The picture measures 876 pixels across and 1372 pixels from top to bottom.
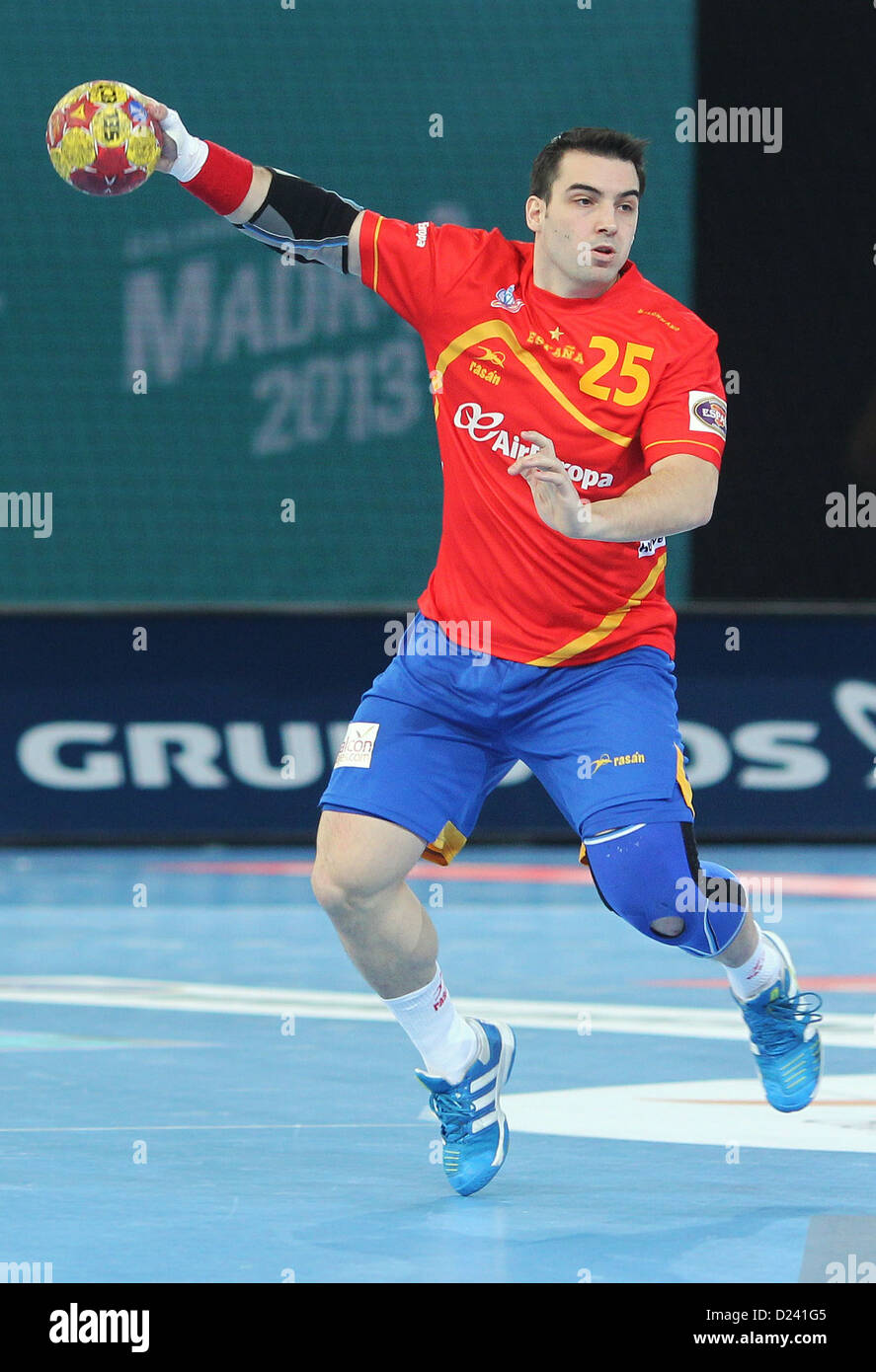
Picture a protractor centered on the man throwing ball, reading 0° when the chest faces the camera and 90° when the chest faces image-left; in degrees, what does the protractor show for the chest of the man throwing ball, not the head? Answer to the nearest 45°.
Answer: approximately 0°

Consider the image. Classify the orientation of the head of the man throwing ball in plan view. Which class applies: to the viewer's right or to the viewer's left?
to the viewer's right
